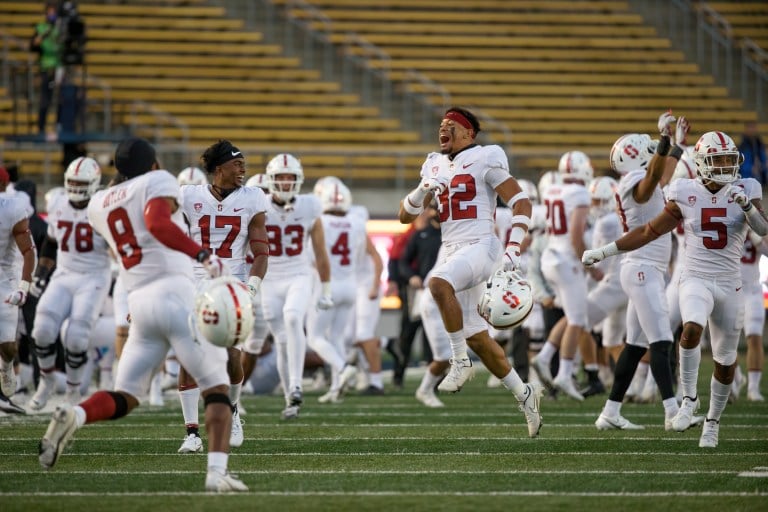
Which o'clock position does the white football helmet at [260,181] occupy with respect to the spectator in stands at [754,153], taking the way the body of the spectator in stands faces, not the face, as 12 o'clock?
The white football helmet is roughly at 1 o'clock from the spectator in stands.

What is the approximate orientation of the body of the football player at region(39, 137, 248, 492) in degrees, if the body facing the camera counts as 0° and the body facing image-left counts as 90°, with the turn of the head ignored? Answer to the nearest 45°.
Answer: approximately 225°

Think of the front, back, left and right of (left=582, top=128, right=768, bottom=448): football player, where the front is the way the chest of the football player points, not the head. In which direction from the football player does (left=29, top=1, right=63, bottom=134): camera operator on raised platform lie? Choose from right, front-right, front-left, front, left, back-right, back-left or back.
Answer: back-right

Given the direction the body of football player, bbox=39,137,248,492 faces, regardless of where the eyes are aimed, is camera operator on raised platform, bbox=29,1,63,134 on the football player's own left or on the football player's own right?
on the football player's own left

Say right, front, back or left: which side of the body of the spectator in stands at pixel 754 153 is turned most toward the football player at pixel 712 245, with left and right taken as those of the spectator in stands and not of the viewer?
front

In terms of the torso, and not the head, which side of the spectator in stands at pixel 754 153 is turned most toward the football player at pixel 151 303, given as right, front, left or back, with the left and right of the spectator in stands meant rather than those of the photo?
front

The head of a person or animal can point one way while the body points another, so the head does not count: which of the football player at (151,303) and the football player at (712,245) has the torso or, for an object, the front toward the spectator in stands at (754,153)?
the football player at (151,303)

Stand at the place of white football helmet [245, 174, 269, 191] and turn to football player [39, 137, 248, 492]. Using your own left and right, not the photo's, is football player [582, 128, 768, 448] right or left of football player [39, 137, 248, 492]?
left

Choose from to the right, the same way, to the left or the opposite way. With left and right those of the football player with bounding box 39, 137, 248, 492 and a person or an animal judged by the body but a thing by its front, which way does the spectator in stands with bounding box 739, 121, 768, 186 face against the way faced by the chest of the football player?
the opposite way

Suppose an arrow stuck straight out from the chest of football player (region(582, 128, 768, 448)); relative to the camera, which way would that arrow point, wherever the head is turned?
toward the camera

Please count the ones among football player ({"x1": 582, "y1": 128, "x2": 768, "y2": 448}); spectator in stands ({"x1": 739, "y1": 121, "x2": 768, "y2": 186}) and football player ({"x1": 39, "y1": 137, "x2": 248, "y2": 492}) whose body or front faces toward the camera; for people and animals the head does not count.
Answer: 2
